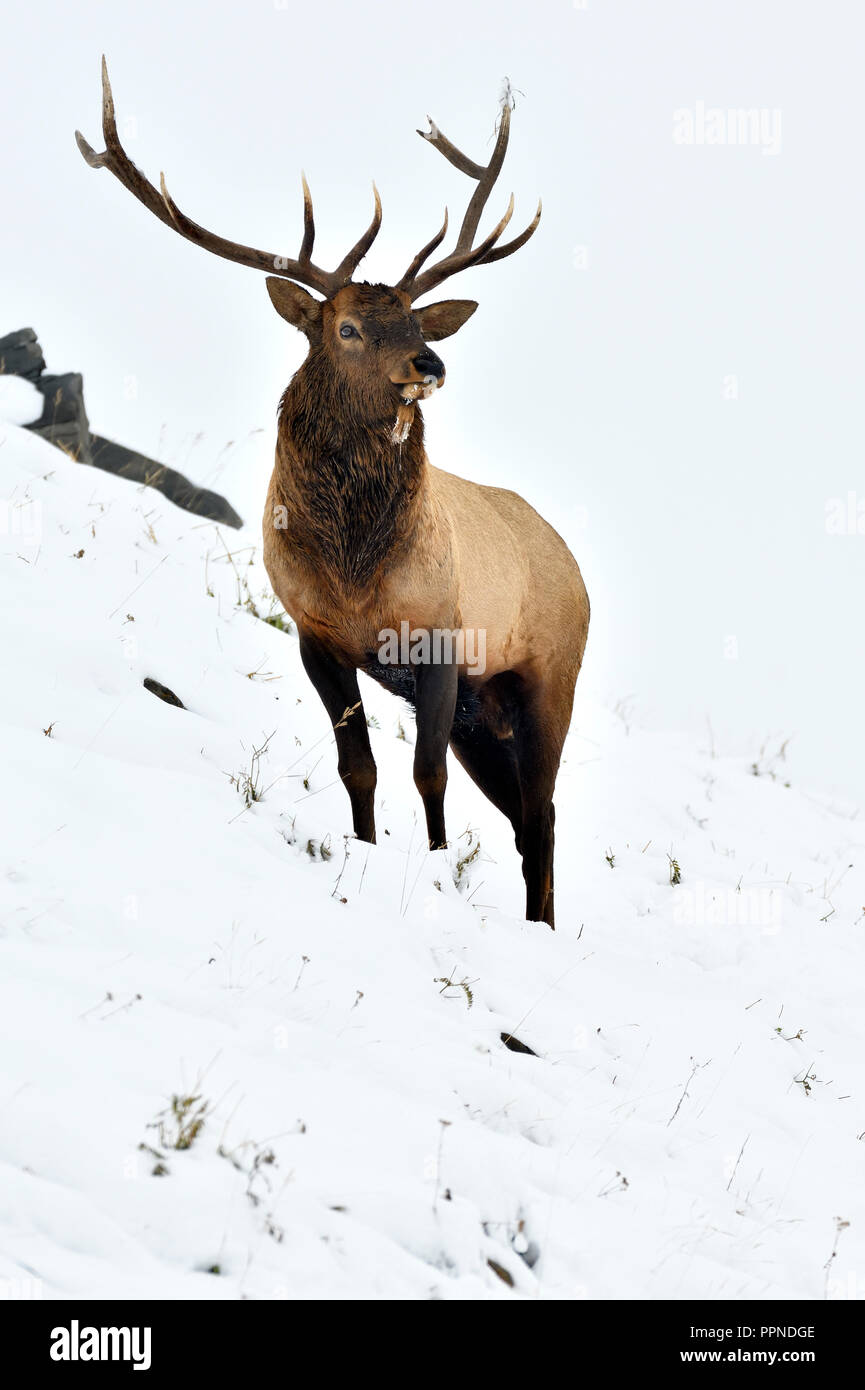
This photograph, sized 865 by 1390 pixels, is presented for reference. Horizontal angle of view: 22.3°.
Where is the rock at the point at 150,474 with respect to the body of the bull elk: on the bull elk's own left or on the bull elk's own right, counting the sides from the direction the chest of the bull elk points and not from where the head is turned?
on the bull elk's own right

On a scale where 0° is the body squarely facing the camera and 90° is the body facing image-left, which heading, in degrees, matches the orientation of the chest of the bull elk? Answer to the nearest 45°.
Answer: approximately 45°
